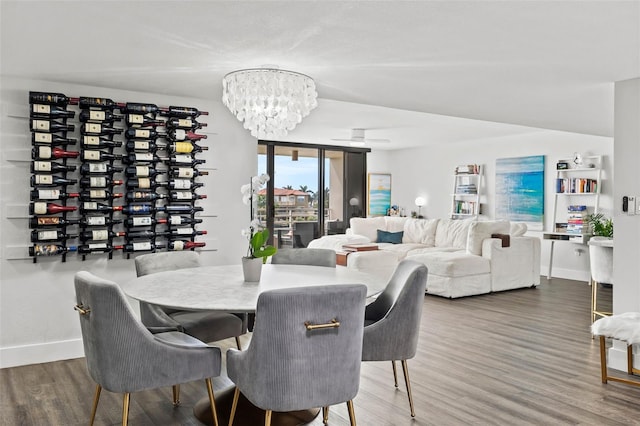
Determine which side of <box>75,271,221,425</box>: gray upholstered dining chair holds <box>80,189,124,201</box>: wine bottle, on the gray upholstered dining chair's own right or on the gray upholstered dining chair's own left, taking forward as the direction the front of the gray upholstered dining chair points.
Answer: on the gray upholstered dining chair's own left

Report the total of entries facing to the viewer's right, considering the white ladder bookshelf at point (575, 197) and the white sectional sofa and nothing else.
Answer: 0

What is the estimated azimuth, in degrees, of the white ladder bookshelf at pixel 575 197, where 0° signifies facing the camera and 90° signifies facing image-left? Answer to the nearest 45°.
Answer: approximately 45°

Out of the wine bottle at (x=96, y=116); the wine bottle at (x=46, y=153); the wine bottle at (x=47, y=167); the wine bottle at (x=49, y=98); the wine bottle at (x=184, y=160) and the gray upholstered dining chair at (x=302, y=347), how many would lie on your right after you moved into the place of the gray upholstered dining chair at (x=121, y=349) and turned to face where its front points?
1

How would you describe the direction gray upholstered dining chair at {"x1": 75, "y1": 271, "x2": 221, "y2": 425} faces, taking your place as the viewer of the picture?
facing away from the viewer and to the right of the viewer

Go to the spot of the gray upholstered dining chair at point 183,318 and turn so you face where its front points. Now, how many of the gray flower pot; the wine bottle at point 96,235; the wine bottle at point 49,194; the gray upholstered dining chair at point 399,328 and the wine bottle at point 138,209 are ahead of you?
2

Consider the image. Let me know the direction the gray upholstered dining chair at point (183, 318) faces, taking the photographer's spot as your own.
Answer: facing the viewer and to the right of the viewer

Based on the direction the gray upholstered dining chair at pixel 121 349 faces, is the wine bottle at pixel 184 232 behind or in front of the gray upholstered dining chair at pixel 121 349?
in front

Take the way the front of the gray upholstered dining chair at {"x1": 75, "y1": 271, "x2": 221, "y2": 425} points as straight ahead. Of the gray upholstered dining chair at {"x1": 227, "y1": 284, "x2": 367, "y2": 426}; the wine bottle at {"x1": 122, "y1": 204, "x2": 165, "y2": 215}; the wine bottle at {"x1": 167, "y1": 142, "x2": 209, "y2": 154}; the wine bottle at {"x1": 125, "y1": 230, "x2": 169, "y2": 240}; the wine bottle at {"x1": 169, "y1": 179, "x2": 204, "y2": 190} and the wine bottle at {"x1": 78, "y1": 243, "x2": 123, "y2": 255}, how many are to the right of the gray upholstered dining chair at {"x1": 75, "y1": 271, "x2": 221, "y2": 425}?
1

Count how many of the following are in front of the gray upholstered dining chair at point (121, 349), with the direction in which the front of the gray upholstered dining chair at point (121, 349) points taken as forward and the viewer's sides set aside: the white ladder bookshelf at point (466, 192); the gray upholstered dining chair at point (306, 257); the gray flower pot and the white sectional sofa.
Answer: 4

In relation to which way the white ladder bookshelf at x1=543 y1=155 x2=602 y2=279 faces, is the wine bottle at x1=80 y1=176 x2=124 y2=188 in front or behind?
in front

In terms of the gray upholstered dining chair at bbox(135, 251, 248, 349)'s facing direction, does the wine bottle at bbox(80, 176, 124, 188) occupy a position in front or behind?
behind

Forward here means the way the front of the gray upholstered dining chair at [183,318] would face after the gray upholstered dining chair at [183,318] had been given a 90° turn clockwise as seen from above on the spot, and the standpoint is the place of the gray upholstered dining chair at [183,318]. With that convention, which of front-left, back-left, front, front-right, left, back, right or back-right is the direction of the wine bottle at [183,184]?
back-right

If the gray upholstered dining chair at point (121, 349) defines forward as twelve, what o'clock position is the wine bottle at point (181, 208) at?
The wine bottle is roughly at 11 o'clock from the gray upholstered dining chair.

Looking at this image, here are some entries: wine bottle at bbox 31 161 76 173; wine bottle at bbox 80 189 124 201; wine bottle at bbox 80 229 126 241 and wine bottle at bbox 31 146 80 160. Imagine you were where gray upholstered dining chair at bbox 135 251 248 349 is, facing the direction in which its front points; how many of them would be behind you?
4

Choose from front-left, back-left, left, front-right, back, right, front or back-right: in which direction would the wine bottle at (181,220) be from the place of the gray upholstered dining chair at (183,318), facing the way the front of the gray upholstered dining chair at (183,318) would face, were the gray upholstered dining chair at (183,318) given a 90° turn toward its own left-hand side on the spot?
front-left
